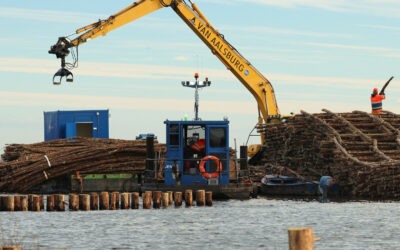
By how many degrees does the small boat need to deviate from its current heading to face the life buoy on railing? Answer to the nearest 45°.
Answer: approximately 45° to its left

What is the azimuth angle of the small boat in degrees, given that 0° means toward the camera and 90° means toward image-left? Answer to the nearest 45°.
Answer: approximately 90°
